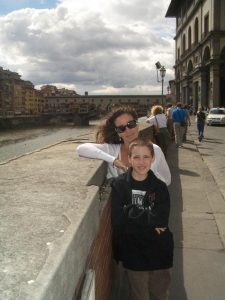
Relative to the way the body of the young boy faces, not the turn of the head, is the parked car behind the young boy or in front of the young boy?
behind

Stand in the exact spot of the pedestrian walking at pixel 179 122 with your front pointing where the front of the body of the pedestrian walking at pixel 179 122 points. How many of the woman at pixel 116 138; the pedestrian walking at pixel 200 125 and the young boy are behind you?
2

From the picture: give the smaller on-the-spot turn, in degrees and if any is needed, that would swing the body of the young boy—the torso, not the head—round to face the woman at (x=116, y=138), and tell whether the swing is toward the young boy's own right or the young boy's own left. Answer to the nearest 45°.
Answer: approximately 180°

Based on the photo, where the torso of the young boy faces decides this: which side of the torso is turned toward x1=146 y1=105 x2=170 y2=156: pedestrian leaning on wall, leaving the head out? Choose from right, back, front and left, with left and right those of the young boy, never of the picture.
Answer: back

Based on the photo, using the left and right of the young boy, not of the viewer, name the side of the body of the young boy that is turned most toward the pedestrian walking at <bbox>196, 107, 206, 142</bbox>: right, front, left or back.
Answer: back

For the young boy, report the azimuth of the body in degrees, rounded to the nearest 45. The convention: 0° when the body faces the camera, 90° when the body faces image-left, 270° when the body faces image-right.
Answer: approximately 0°
